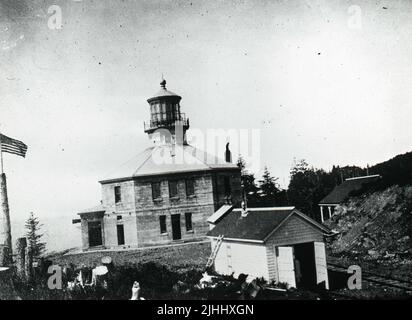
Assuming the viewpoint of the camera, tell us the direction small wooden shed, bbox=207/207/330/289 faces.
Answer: facing the viewer and to the right of the viewer

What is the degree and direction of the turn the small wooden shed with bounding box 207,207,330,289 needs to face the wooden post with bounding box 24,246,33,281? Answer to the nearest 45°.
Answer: approximately 135° to its right

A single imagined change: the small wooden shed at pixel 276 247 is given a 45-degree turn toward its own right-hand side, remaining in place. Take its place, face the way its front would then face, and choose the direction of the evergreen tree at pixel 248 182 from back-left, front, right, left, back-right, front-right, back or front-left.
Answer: back

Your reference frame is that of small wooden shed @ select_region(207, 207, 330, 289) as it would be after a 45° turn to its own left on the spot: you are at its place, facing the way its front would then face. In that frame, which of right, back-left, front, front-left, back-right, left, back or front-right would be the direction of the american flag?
back

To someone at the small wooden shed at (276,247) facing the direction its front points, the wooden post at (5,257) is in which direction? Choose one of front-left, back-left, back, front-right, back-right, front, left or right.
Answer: back-right

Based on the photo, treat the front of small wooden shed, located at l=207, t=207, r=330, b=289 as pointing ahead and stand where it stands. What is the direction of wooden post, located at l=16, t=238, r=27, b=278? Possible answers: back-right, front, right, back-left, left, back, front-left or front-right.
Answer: back-right

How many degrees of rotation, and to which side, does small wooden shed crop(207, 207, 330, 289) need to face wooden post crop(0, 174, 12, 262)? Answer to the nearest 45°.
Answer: approximately 135° to its right

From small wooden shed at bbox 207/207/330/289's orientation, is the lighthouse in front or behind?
behind
